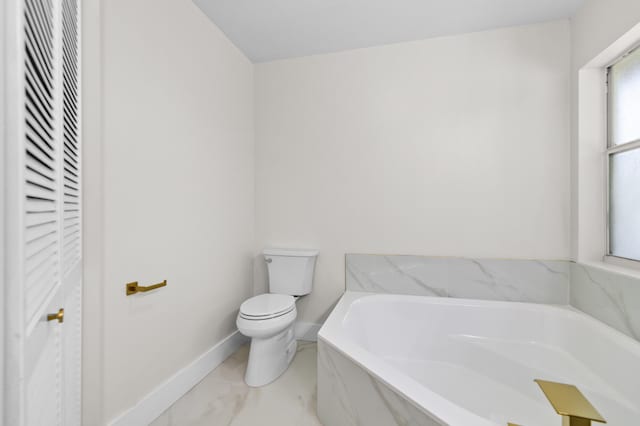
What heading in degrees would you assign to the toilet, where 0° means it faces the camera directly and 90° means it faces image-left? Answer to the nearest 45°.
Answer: approximately 45°

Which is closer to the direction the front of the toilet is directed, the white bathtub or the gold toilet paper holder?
the gold toilet paper holder

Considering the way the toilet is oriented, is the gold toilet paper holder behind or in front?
in front

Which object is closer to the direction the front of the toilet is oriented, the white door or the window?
the white door

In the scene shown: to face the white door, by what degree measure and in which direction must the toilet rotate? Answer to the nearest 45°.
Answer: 0° — it already faces it

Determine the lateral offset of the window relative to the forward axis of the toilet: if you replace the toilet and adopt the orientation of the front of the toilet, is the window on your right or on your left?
on your left

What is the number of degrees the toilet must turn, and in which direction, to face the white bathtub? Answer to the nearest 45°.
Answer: approximately 90° to its left
